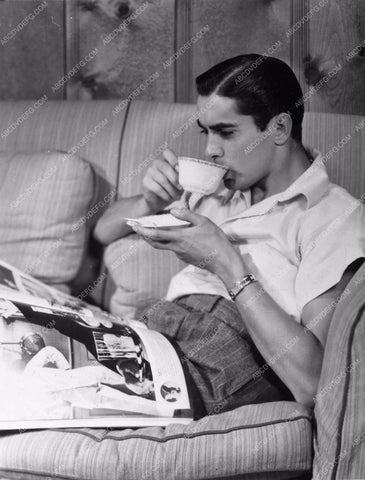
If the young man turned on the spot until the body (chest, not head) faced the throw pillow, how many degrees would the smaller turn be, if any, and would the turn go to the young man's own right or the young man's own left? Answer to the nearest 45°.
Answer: approximately 90° to the young man's own right

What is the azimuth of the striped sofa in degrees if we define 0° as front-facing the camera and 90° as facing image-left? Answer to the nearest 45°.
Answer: approximately 0°

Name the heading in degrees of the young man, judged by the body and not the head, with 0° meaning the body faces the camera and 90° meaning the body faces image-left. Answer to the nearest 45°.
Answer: approximately 45°
